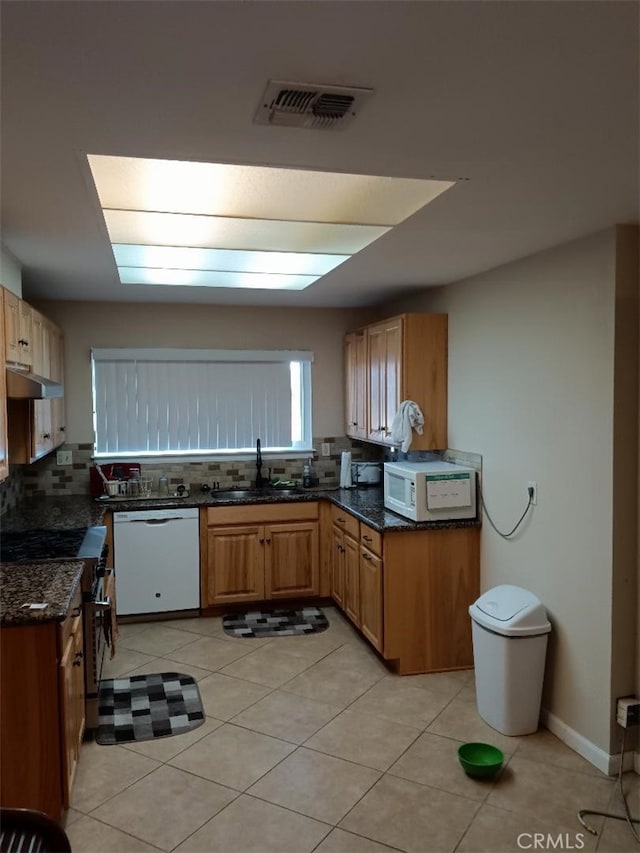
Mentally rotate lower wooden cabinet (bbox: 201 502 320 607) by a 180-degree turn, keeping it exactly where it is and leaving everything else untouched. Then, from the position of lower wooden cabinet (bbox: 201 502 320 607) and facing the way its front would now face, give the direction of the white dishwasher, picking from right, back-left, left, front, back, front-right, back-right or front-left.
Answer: left

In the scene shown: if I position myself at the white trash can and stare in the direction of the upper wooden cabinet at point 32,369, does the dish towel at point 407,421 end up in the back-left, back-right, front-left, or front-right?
front-right

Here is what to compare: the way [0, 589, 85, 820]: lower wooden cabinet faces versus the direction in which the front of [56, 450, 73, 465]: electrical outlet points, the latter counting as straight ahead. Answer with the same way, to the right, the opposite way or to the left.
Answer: to the left

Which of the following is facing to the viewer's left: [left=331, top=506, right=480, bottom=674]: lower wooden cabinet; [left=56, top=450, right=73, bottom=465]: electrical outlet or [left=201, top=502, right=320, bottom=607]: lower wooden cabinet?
[left=331, top=506, right=480, bottom=674]: lower wooden cabinet

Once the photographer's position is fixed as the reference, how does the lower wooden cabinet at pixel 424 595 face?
facing to the left of the viewer

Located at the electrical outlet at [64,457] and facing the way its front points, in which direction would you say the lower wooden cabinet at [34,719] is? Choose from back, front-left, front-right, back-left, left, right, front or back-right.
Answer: front

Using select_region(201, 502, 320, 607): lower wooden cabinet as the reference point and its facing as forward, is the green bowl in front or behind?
in front

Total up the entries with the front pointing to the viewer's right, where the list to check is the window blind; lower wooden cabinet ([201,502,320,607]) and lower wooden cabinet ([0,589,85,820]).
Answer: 1

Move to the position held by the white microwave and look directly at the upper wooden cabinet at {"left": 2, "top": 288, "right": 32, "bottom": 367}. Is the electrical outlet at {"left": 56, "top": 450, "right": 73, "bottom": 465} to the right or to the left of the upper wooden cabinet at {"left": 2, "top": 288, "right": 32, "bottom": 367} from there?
right

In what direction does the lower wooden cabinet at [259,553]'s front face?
toward the camera

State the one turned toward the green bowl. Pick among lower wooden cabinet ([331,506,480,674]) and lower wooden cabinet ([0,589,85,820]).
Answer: lower wooden cabinet ([0,589,85,820])

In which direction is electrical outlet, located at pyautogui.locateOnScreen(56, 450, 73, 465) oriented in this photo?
toward the camera

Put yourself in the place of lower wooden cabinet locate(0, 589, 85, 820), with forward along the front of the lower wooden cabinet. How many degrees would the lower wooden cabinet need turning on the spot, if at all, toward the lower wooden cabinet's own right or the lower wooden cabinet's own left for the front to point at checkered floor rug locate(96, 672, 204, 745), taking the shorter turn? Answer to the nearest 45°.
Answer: approximately 45° to the lower wooden cabinet's own left

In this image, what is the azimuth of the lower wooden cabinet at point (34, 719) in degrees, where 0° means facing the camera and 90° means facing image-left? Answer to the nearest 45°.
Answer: approximately 270°

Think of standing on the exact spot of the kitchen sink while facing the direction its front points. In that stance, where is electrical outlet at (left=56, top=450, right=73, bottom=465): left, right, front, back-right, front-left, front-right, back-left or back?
right
